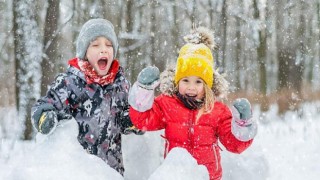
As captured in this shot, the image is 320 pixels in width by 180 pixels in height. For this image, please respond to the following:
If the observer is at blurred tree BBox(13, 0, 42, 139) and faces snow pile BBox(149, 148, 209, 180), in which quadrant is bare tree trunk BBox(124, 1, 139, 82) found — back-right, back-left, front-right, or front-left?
back-left

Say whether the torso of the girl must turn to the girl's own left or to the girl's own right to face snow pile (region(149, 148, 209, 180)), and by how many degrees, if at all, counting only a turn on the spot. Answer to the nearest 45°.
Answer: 0° — they already face it

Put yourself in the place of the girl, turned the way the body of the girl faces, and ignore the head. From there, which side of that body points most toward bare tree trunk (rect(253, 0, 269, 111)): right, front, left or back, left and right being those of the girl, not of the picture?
back

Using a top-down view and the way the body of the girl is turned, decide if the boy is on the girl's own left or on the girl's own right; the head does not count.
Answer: on the girl's own right

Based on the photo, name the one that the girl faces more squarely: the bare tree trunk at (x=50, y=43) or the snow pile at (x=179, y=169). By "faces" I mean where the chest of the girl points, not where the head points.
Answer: the snow pile

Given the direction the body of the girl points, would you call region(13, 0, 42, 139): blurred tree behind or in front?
behind

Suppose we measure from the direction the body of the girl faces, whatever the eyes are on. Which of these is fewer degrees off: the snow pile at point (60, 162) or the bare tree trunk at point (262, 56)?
the snow pile

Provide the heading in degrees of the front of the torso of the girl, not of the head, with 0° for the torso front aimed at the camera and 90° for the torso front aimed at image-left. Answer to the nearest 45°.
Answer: approximately 0°

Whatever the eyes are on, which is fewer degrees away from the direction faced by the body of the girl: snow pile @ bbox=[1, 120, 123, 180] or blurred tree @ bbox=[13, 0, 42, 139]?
the snow pile
